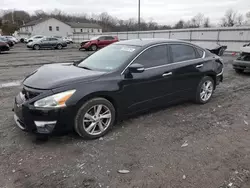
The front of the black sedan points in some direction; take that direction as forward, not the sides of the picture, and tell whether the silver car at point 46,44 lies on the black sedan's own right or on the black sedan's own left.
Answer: on the black sedan's own right

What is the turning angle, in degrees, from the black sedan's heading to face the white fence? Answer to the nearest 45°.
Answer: approximately 180°

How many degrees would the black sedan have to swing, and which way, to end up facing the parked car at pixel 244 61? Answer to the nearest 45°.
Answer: approximately 180°

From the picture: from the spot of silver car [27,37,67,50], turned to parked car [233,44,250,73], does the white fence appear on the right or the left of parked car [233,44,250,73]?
left
